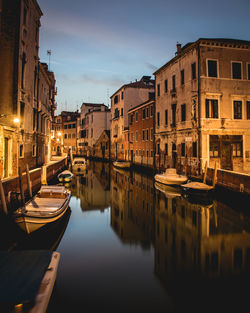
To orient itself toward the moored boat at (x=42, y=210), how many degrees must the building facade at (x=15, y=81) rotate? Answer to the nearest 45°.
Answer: approximately 90° to its right

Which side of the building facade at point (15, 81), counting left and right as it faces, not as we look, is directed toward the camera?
right

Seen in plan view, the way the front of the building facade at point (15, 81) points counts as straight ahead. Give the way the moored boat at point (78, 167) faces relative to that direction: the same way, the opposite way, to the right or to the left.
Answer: to the right

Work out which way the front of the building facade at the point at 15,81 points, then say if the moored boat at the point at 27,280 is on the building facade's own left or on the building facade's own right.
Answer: on the building facade's own right

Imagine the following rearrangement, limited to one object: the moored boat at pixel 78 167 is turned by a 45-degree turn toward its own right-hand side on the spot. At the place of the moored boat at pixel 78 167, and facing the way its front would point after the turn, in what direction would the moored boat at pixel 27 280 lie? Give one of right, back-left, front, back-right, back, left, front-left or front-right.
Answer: front-left

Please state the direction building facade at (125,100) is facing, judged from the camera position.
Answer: facing the viewer and to the left of the viewer

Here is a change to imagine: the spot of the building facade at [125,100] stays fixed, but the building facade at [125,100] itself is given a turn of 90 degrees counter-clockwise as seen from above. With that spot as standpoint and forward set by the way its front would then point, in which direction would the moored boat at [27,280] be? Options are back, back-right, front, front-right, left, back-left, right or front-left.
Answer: front-right

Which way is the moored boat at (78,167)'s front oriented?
toward the camera

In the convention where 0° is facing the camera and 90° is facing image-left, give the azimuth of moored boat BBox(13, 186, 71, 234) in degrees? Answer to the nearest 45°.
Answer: approximately 45°
